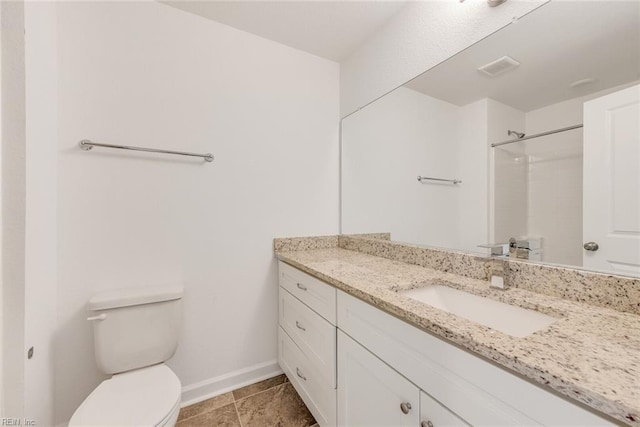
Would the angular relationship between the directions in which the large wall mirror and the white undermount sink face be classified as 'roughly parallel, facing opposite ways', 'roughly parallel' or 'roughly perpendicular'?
roughly parallel

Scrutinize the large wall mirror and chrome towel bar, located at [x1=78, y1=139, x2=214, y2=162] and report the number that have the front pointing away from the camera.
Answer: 0

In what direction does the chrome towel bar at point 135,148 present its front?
toward the camera

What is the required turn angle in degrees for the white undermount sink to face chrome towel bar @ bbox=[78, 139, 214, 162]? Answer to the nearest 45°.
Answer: approximately 45° to its right

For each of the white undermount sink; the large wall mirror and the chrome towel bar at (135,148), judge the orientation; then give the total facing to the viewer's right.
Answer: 0

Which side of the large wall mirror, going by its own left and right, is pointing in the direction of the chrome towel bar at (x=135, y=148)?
front

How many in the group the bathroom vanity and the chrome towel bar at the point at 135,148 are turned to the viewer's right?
0

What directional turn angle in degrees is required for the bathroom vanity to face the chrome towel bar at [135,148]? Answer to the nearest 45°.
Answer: approximately 45° to its right

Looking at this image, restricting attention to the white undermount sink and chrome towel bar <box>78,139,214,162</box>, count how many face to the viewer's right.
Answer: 0

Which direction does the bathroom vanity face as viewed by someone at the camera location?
facing the viewer and to the left of the viewer
